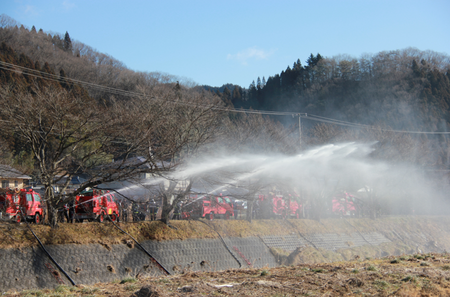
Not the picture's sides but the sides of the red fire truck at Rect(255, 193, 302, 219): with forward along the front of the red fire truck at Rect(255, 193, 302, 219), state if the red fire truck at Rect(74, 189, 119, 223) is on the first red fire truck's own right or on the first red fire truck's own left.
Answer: on the first red fire truck's own right

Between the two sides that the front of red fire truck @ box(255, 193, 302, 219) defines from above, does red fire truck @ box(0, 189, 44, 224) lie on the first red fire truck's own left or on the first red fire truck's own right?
on the first red fire truck's own right

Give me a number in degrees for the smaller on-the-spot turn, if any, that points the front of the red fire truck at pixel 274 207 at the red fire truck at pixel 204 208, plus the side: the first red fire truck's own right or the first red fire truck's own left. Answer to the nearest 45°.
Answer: approximately 135° to the first red fire truck's own right
